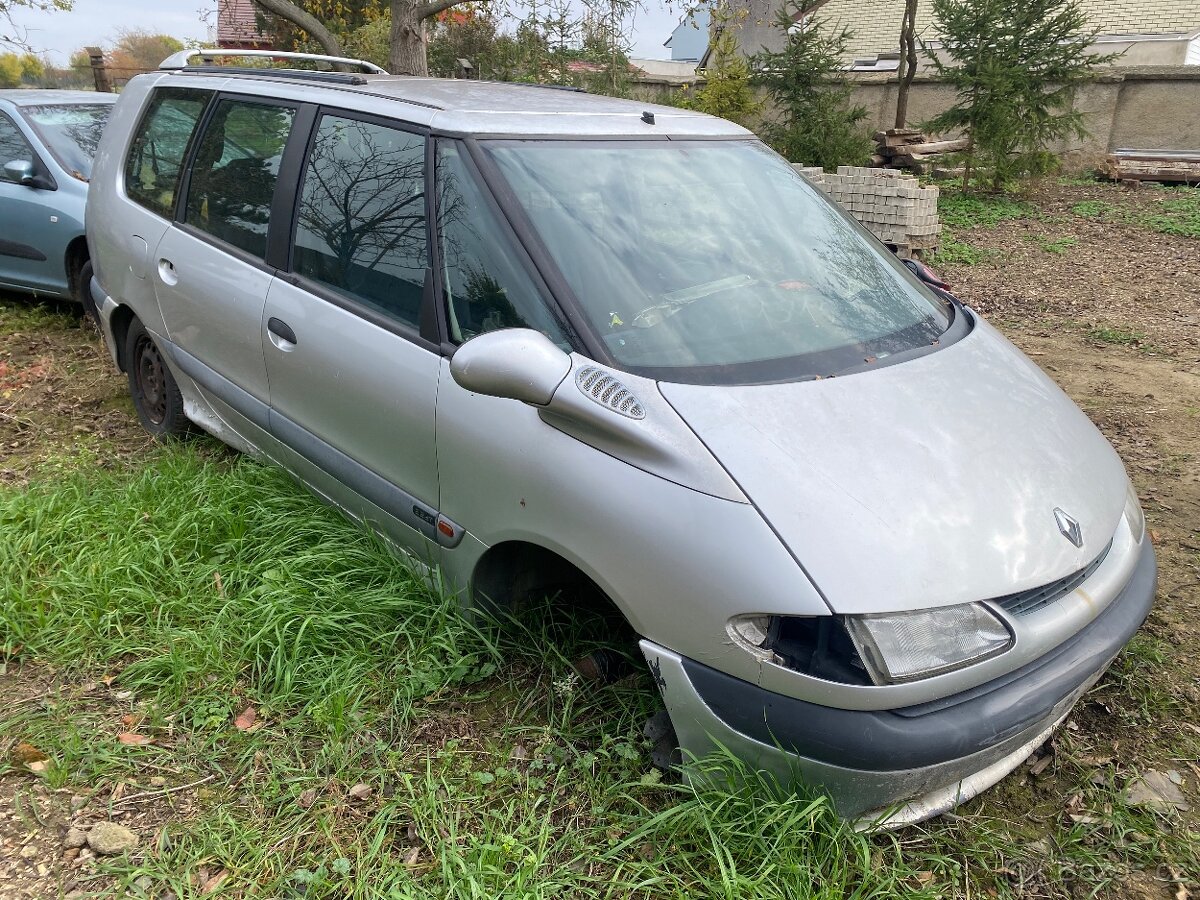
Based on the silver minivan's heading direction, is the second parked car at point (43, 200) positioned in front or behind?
behind

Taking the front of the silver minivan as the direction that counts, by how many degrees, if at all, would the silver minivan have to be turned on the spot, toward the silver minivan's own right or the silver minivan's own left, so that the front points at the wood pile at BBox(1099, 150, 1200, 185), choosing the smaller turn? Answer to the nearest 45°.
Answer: approximately 90° to the silver minivan's own left

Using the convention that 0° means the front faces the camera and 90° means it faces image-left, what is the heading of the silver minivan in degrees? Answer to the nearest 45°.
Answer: approximately 315°

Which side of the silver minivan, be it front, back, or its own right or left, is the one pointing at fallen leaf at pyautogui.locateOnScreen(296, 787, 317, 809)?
right

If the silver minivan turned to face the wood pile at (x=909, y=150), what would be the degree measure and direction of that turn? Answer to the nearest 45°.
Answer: approximately 135° to its left

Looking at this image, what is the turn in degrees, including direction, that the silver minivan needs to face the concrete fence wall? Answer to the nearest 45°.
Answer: approximately 90° to its left
